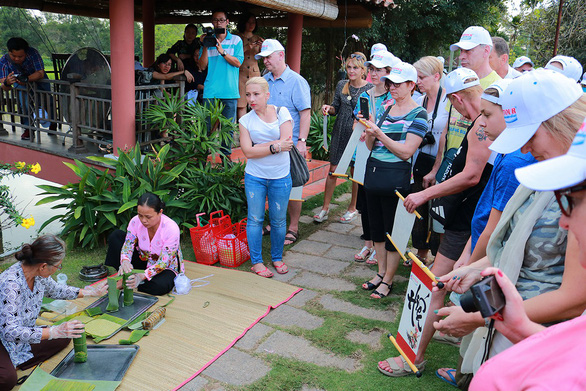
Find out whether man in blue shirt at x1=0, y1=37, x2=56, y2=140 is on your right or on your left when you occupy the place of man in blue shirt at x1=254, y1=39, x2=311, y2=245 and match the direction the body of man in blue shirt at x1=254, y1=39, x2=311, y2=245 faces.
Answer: on your right

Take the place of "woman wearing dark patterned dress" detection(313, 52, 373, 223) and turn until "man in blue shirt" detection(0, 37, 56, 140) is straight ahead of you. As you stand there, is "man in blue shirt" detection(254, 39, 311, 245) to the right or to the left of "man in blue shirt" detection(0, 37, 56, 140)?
left

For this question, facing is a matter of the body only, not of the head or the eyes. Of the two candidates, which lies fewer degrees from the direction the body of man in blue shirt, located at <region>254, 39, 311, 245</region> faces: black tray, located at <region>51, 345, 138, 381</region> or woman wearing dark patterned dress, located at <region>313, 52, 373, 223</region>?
the black tray

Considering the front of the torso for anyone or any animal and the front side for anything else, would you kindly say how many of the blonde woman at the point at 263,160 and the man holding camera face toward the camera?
2

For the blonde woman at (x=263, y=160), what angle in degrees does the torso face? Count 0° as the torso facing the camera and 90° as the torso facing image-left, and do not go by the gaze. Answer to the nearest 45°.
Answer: approximately 0°

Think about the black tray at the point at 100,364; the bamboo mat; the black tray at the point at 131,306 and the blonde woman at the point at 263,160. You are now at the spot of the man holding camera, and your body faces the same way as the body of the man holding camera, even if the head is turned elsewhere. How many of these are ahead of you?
4

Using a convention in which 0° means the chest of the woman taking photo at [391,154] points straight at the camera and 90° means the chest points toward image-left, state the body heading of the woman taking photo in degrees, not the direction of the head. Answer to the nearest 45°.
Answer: approximately 45°

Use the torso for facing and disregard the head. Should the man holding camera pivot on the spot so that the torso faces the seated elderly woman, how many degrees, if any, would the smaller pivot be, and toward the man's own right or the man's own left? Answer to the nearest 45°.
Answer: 0° — they already face them
